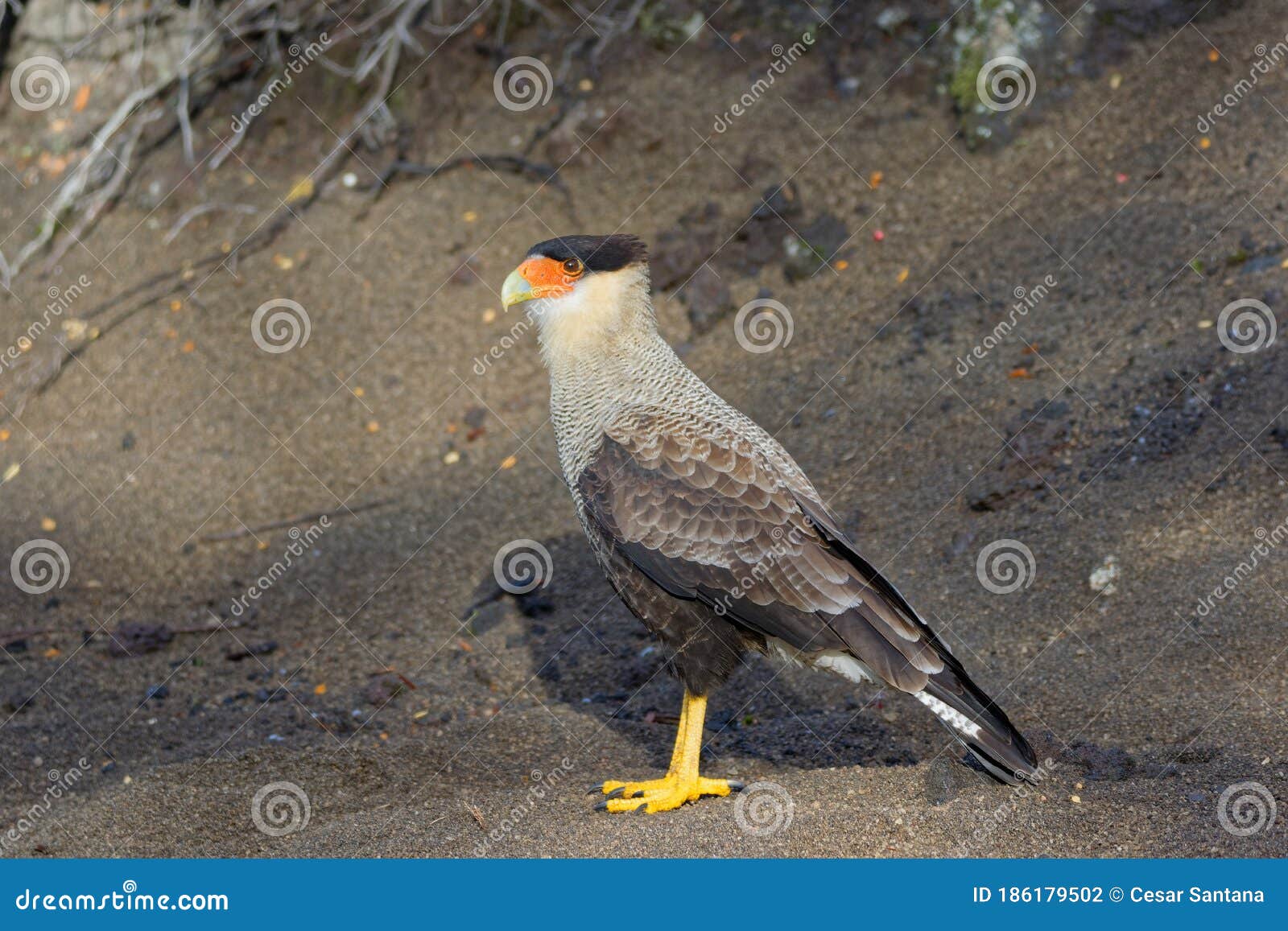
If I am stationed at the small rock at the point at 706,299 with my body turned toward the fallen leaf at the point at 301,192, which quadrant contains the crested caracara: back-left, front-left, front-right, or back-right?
back-left

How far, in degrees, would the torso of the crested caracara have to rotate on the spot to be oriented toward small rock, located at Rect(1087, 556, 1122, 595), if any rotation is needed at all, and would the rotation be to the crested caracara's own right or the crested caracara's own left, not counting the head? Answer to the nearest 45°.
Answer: approximately 135° to the crested caracara's own right

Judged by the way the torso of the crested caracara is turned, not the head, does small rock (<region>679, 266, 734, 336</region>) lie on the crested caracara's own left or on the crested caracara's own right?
on the crested caracara's own right

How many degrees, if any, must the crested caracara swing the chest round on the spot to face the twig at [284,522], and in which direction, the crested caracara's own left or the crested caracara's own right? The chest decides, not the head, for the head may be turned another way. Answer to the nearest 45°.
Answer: approximately 45° to the crested caracara's own right

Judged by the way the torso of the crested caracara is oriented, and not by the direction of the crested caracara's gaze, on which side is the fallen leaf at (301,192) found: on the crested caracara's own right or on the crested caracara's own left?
on the crested caracara's own right

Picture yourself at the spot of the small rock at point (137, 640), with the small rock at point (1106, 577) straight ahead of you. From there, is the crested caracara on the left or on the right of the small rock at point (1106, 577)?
right

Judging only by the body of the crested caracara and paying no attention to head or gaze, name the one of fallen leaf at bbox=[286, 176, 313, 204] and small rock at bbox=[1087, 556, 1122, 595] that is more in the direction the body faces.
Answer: the fallen leaf

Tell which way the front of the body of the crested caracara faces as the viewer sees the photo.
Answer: to the viewer's left

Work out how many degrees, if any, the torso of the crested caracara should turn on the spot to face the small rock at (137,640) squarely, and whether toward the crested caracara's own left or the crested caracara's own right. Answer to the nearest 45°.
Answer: approximately 45° to the crested caracara's own right
